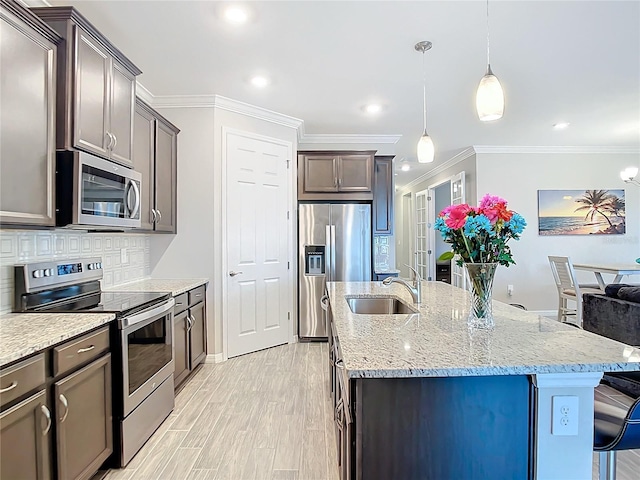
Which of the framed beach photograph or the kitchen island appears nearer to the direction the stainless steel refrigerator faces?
the kitchen island

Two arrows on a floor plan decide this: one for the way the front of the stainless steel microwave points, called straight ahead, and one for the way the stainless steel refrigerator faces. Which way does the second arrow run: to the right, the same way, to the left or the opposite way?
to the right

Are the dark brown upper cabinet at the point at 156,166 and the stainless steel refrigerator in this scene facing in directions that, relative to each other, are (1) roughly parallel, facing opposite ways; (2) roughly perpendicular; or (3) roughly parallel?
roughly perpendicular

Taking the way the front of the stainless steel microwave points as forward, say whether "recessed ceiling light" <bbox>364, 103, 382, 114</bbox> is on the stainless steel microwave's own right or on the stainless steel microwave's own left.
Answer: on the stainless steel microwave's own left

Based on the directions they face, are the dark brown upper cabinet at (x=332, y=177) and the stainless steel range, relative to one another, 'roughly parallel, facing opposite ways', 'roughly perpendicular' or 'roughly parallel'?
roughly perpendicular

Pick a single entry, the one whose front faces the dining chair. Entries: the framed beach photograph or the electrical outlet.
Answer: the framed beach photograph
